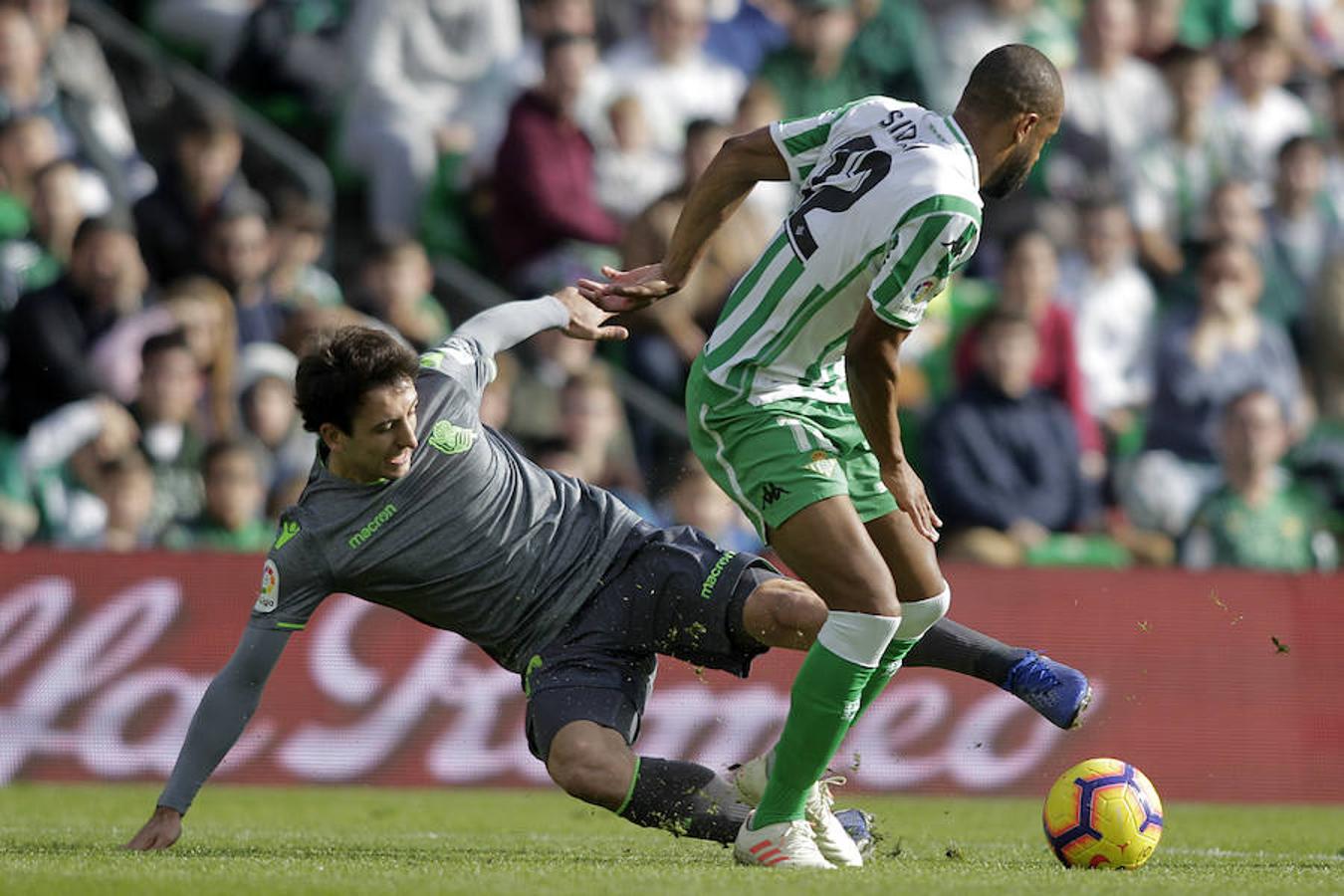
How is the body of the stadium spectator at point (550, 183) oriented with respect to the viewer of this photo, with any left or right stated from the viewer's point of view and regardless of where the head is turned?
facing the viewer and to the right of the viewer

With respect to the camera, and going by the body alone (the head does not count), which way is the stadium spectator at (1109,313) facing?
toward the camera

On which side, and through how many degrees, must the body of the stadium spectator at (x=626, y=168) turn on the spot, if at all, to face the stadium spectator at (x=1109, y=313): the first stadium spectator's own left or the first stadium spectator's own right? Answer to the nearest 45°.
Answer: approximately 90° to the first stadium spectator's own left

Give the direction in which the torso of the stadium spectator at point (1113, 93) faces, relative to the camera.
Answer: toward the camera

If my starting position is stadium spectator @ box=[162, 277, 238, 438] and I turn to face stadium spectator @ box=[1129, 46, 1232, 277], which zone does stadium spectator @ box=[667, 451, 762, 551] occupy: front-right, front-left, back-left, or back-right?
front-right

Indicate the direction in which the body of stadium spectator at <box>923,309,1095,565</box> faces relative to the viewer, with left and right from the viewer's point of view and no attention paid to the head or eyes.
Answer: facing the viewer

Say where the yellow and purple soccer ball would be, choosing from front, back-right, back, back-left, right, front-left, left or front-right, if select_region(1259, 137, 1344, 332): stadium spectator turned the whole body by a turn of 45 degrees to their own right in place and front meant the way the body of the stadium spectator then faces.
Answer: front-left

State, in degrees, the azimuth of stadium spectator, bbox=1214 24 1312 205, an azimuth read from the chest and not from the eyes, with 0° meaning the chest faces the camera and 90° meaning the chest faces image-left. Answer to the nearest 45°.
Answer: approximately 0°

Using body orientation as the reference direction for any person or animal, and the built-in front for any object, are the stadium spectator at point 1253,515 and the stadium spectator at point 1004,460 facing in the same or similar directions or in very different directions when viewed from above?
same or similar directions

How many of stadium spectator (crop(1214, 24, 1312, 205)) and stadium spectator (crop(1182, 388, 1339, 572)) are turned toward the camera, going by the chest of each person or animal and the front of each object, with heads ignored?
2

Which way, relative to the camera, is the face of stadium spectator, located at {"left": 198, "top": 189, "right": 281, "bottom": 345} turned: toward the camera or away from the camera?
toward the camera

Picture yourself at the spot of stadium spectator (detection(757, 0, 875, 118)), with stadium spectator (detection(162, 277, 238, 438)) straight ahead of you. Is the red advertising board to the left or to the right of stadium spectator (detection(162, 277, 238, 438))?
left

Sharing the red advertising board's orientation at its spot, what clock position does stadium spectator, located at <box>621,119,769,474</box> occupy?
The stadium spectator is roughly at 6 o'clock from the red advertising board.

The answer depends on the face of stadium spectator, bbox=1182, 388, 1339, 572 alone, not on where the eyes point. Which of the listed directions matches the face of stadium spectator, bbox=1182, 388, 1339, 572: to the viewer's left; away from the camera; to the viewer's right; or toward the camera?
toward the camera

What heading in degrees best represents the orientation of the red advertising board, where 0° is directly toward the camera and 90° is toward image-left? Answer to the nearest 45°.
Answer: approximately 0°
